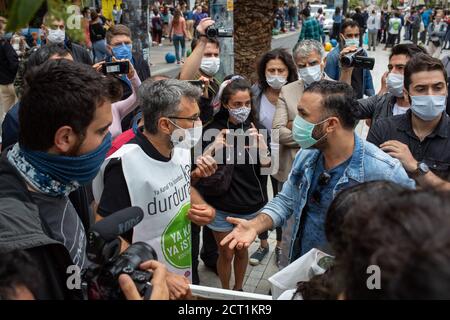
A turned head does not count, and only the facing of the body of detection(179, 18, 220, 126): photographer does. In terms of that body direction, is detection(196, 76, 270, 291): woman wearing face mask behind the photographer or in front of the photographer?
in front

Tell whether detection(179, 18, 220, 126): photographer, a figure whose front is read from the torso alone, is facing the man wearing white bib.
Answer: yes

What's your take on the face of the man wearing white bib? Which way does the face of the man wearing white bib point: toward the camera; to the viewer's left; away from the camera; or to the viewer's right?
to the viewer's right

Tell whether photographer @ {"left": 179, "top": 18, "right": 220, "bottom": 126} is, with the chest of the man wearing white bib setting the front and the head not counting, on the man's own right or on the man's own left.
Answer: on the man's own left

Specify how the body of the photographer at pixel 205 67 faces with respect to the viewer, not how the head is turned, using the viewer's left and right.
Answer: facing the viewer

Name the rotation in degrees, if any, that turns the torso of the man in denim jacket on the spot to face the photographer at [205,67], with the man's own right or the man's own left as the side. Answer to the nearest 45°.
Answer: approximately 90° to the man's own right

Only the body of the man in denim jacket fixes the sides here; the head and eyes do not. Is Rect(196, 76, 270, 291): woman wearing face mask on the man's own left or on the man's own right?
on the man's own right

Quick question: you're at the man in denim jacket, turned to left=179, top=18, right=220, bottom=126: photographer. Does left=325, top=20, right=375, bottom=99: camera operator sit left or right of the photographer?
right

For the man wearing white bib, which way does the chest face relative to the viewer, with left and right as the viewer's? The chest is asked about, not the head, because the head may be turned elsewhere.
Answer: facing the viewer and to the right of the viewer

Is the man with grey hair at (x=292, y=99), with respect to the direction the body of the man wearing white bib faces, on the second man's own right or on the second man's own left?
on the second man's own left

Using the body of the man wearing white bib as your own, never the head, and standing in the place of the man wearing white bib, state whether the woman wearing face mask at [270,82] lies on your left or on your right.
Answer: on your left

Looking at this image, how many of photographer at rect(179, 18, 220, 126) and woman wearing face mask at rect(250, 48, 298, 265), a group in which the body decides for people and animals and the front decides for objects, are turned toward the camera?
2

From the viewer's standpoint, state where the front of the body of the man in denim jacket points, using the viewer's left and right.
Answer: facing the viewer and to the left of the viewer
